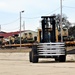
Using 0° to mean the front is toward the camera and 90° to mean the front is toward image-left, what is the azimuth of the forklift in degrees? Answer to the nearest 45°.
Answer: approximately 0°
